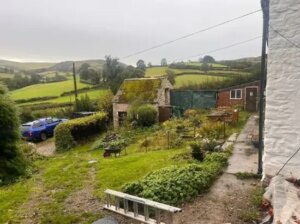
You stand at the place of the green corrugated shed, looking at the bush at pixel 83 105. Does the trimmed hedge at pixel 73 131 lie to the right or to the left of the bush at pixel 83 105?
left

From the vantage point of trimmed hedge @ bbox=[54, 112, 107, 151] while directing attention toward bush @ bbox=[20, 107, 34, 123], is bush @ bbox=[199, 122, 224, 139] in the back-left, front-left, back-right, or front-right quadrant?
back-right

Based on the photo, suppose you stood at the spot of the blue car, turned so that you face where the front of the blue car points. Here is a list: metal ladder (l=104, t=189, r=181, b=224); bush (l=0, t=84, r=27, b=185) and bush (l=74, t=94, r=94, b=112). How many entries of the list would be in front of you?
1

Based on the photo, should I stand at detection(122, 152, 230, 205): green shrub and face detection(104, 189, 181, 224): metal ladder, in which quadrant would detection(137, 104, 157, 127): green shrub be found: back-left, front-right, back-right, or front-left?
back-right

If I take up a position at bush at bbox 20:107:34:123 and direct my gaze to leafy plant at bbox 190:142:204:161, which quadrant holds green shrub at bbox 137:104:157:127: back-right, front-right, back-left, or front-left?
front-left
